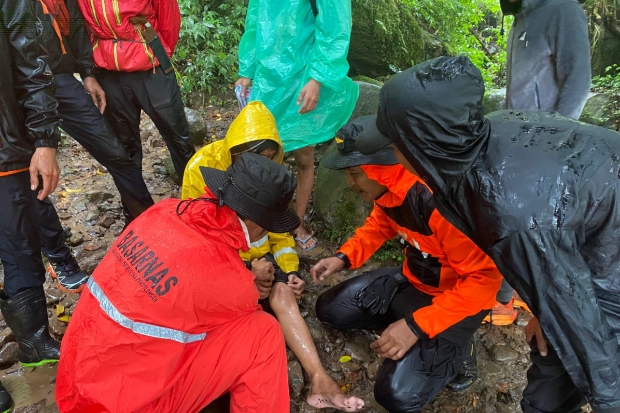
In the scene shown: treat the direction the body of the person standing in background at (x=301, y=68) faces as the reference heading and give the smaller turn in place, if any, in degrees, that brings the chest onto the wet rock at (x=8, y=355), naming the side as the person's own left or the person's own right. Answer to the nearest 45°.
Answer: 0° — they already face it

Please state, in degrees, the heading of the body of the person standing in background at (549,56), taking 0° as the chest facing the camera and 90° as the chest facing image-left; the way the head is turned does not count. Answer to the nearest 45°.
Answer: approximately 45°

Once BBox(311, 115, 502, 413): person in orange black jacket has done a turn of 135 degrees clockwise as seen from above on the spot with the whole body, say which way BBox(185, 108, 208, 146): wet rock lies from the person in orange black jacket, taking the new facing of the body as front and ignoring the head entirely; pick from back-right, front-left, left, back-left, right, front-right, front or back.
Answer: front-left

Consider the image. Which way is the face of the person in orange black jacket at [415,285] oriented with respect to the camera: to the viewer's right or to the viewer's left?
to the viewer's left

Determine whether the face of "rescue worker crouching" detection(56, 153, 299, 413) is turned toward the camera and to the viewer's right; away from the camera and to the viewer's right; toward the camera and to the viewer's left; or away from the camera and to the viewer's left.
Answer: away from the camera and to the viewer's right

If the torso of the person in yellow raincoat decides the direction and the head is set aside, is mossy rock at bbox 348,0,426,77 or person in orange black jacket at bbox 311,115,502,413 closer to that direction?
the person in orange black jacket

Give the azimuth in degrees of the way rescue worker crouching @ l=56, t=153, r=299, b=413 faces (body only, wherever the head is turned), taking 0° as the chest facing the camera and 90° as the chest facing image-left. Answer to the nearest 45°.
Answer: approximately 225°

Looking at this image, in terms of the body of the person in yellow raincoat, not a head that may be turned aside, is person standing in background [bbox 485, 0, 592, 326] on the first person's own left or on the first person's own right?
on the first person's own left
